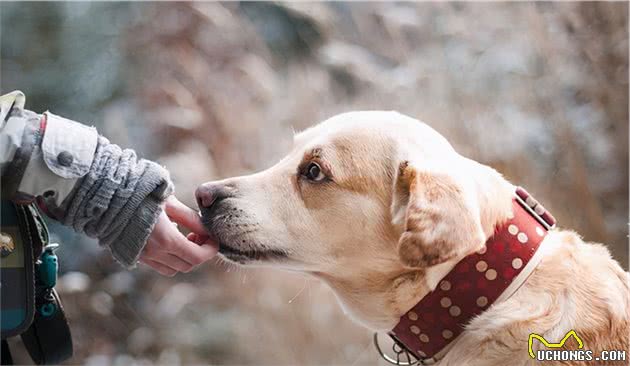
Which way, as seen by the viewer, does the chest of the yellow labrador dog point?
to the viewer's left
